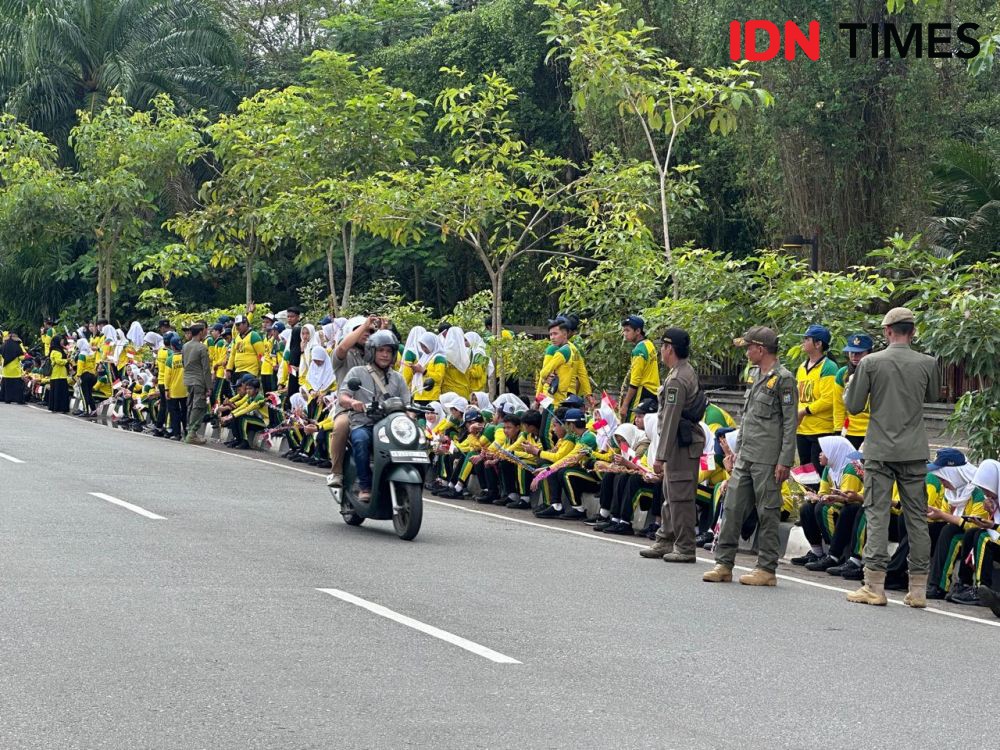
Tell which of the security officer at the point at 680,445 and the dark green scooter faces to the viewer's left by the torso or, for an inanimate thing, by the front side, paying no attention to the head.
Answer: the security officer

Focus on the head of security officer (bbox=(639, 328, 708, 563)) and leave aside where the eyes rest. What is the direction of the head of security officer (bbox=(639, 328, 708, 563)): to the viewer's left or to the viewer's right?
to the viewer's left

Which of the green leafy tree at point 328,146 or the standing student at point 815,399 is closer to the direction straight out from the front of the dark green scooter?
the standing student

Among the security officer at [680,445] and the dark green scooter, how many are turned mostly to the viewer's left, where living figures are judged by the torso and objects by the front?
1

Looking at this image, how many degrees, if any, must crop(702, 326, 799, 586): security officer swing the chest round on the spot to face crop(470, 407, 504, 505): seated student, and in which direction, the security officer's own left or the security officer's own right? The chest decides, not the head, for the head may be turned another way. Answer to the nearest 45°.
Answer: approximately 90° to the security officer's own right

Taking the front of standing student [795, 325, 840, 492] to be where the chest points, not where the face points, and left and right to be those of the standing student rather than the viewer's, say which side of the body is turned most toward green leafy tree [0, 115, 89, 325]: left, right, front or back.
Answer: right

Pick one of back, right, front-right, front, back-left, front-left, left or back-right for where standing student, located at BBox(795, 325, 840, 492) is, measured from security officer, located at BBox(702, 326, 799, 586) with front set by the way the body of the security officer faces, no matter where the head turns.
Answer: back-right

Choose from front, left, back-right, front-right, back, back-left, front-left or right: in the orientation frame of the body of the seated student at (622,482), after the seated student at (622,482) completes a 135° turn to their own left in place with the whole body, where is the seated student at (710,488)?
front-right

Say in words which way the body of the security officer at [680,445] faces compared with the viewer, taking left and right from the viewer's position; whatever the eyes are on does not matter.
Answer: facing to the left of the viewer

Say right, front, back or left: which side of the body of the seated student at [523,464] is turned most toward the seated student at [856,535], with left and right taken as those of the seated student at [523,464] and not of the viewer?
left

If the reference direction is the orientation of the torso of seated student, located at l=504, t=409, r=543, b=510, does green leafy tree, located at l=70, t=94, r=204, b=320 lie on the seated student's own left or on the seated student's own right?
on the seated student's own right

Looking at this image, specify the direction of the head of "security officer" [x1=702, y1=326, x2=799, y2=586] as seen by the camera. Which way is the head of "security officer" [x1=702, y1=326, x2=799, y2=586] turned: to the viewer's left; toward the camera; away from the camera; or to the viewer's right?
to the viewer's left
